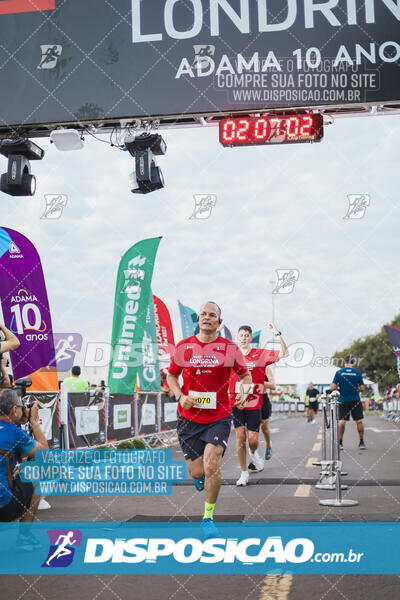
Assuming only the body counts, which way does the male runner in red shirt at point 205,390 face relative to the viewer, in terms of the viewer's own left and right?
facing the viewer

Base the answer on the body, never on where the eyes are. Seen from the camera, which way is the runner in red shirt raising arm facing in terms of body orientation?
toward the camera

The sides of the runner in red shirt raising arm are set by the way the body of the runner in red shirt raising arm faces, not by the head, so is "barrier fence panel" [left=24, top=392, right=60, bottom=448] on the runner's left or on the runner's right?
on the runner's right

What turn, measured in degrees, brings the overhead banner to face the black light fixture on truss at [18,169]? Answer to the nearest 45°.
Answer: approximately 90° to its right

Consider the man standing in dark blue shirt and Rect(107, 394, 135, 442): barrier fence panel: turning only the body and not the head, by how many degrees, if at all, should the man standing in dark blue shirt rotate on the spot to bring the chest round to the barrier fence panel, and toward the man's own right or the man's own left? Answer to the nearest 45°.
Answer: approximately 90° to the man's own left

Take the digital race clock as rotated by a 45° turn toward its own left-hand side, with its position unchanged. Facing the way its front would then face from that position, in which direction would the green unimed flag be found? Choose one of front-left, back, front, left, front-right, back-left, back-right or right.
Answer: back

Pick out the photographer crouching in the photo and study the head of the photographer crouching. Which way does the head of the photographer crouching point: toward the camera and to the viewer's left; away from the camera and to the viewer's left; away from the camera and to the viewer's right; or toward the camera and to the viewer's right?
away from the camera and to the viewer's right

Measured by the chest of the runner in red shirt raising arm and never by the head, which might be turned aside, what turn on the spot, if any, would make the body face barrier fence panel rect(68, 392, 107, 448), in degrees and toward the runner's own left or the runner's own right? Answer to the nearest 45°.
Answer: approximately 90° to the runner's own right

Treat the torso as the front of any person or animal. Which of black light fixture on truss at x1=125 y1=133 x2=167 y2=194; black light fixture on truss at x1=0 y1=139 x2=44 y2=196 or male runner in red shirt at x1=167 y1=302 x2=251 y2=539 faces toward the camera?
the male runner in red shirt

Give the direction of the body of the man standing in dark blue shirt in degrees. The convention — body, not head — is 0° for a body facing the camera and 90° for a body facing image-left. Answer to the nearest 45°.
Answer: approximately 180°
